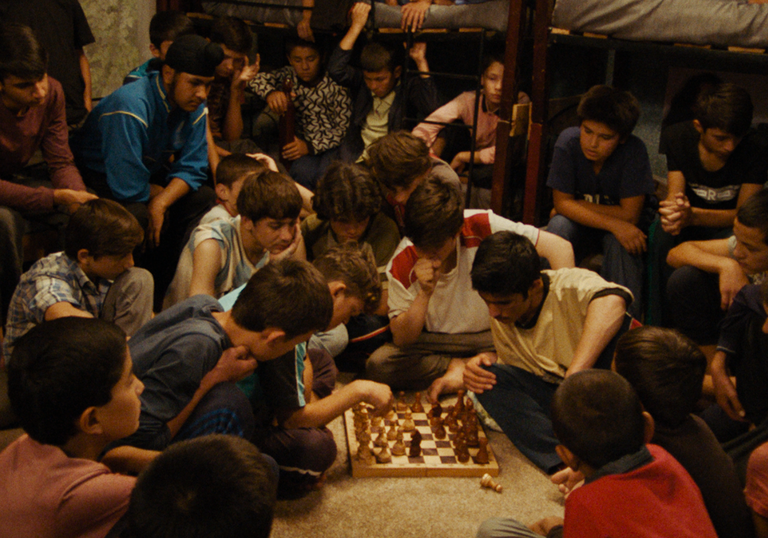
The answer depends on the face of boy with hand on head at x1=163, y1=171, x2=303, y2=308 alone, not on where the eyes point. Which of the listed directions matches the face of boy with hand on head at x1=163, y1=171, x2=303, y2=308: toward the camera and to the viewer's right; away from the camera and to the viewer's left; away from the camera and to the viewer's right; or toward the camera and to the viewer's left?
toward the camera and to the viewer's right

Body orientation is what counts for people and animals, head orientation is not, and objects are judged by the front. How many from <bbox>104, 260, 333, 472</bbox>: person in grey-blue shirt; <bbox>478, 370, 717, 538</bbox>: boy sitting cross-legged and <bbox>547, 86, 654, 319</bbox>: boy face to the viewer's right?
1

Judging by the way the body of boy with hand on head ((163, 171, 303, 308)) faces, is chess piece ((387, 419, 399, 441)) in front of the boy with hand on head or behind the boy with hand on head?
in front

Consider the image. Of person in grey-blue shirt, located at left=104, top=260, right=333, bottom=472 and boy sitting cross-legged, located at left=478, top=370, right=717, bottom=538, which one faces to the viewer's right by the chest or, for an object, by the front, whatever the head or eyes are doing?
the person in grey-blue shirt

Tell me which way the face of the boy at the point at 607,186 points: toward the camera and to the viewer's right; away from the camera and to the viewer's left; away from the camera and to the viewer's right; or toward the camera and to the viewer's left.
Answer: toward the camera and to the viewer's left
